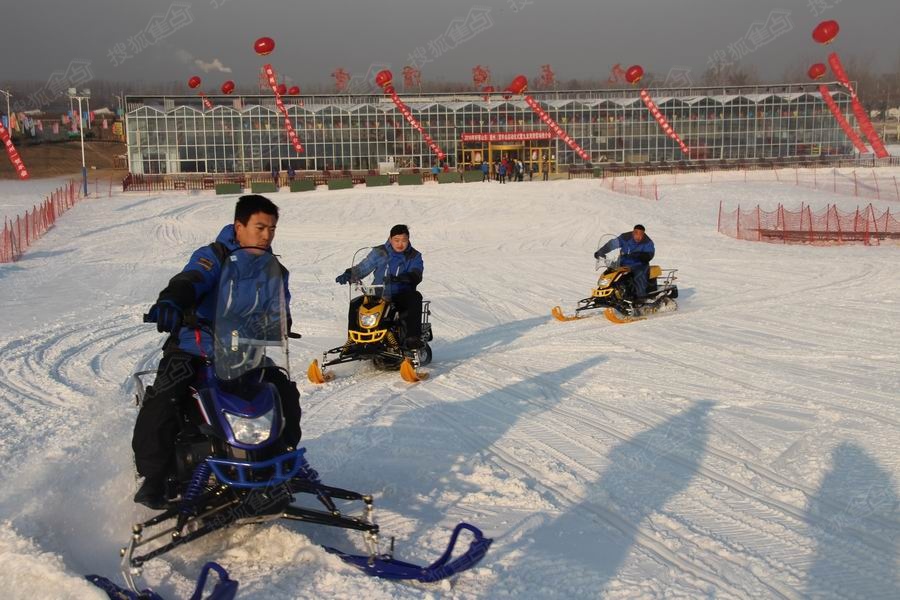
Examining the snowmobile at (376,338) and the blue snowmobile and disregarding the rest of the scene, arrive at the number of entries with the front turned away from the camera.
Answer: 0

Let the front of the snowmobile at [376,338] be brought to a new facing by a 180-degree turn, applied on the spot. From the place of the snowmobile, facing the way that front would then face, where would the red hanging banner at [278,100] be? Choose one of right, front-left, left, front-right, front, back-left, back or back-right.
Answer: front-left

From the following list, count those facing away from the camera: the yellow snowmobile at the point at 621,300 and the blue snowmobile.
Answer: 0

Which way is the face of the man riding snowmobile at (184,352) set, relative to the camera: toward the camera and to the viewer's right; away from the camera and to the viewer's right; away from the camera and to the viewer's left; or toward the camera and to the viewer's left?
toward the camera and to the viewer's right

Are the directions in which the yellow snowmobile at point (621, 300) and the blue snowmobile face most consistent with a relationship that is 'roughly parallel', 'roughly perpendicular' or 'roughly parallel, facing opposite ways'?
roughly perpendicular

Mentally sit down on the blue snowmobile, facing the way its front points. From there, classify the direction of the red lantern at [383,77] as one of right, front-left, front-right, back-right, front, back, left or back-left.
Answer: back-left

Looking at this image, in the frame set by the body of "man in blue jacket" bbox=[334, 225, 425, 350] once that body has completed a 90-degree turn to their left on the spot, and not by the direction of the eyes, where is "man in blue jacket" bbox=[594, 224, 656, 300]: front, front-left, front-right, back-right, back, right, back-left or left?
front-left

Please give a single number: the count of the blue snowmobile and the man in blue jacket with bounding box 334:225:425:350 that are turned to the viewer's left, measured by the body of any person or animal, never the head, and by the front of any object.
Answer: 0

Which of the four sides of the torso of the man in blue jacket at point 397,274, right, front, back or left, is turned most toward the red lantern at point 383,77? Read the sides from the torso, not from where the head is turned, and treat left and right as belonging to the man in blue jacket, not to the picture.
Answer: back

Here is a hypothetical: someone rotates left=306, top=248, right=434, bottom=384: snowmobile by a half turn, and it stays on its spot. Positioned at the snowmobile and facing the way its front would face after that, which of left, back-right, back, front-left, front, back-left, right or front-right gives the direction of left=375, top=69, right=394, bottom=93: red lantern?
front-left
